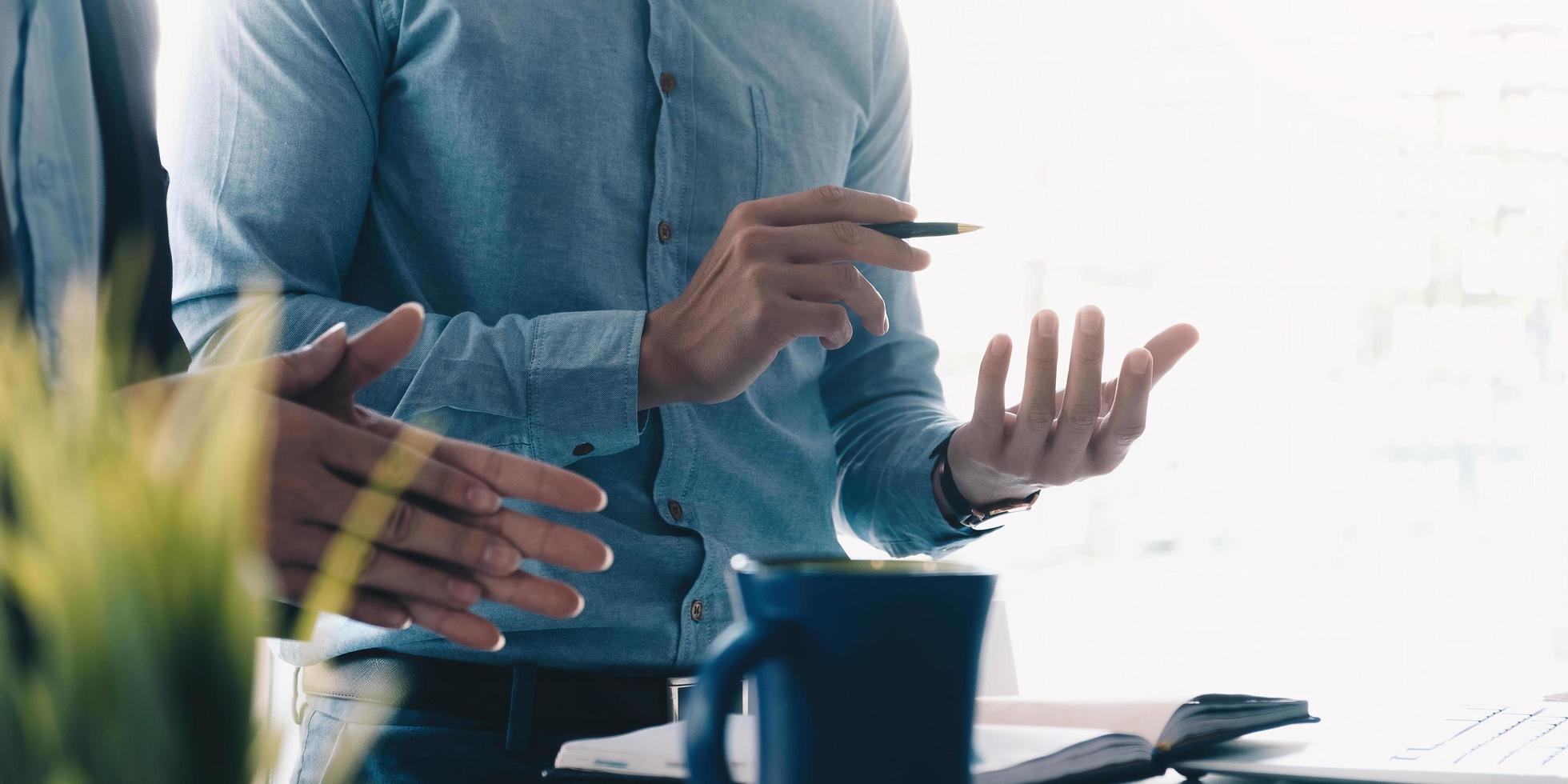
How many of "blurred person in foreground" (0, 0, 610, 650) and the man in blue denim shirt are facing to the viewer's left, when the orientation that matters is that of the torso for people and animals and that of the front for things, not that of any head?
0

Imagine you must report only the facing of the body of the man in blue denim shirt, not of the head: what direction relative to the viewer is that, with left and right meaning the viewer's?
facing the viewer and to the right of the viewer

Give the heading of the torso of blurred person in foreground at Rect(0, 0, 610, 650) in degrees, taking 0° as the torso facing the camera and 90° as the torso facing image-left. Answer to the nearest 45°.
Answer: approximately 315°
